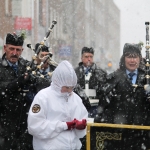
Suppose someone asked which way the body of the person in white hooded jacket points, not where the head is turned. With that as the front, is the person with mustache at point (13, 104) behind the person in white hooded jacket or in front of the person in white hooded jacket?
behind

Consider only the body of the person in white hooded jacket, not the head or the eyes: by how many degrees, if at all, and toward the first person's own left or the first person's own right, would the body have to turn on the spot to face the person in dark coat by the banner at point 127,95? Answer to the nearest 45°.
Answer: approximately 90° to the first person's own left

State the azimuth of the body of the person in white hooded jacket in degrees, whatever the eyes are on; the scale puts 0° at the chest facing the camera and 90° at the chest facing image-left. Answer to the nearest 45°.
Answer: approximately 315°
